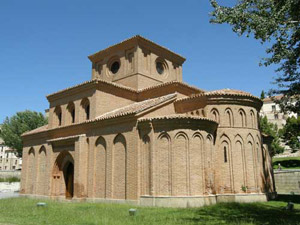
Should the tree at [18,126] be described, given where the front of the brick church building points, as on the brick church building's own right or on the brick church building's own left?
on the brick church building's own right

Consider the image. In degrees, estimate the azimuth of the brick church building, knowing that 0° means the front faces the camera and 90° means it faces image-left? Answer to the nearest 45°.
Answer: approximately 45°

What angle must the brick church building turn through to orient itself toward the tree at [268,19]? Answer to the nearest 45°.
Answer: approximately 90° to its left
